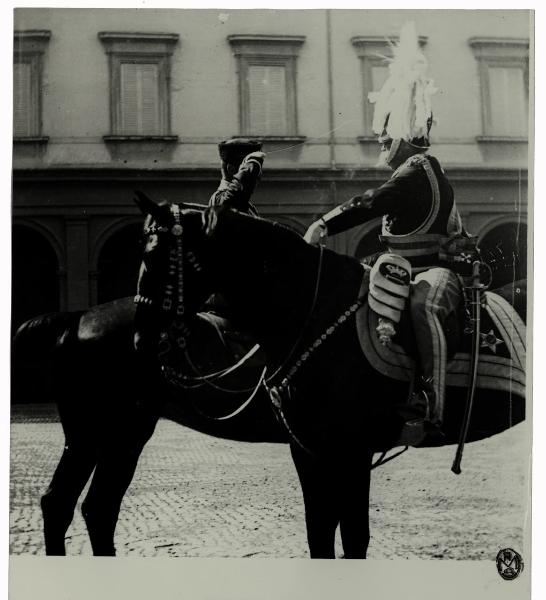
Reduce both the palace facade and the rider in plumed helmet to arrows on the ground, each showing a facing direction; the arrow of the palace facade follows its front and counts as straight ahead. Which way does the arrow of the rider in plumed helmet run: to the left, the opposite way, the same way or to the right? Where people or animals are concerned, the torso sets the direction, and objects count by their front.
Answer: to the right

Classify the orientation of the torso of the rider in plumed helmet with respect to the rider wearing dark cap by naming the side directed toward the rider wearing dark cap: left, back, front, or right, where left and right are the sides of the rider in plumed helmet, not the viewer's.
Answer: front

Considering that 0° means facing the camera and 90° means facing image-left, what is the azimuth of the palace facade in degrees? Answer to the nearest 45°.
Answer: approximately 0°

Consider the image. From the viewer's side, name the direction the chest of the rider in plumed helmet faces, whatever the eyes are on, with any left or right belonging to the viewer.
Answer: facing to the left of the viewer
